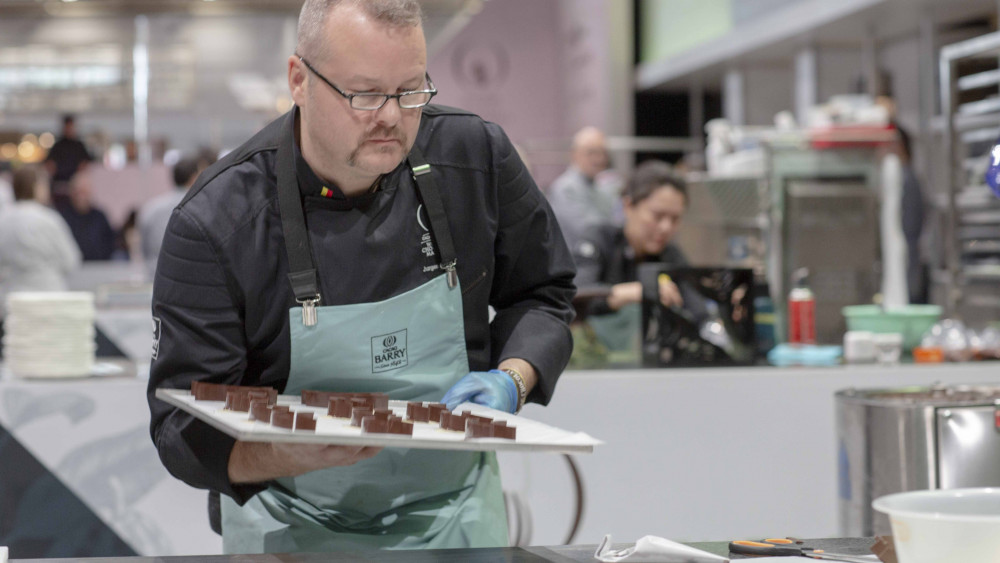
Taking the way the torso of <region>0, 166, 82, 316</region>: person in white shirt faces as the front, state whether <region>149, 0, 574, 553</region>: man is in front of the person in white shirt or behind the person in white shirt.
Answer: behind

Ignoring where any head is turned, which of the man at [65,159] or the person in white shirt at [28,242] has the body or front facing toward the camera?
the man

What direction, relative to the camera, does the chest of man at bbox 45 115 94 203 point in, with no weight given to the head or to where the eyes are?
toward the camera

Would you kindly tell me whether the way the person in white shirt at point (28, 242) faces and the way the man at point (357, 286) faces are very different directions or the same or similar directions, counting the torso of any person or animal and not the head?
very different directions

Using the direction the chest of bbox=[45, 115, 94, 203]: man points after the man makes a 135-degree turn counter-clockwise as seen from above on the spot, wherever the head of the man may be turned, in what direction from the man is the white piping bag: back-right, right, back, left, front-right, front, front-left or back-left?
back-right

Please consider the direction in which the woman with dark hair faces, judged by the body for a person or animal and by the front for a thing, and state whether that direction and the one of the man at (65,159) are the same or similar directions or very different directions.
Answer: same or similar directions

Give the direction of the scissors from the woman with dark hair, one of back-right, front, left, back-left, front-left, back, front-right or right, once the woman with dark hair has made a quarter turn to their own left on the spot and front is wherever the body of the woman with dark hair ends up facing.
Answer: back-right

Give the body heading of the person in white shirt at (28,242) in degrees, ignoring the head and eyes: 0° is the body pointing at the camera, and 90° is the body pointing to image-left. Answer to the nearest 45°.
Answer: approximately 180°

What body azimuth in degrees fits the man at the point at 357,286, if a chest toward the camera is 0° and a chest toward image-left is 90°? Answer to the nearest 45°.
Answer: approximately 315°

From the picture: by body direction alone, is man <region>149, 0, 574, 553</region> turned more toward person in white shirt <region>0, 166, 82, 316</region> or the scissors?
the scissors

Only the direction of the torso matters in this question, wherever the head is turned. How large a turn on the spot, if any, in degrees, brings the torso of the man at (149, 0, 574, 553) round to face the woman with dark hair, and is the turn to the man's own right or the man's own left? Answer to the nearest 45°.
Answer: approximately 90° to the man's own left

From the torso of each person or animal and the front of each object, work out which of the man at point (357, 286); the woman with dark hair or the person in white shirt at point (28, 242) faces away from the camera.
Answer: the person in white shirt

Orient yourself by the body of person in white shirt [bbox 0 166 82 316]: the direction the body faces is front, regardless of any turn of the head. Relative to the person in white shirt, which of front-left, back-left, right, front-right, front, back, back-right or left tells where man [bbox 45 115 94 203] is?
front

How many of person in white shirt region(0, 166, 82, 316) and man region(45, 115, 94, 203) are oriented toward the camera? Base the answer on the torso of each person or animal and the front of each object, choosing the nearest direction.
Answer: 1
